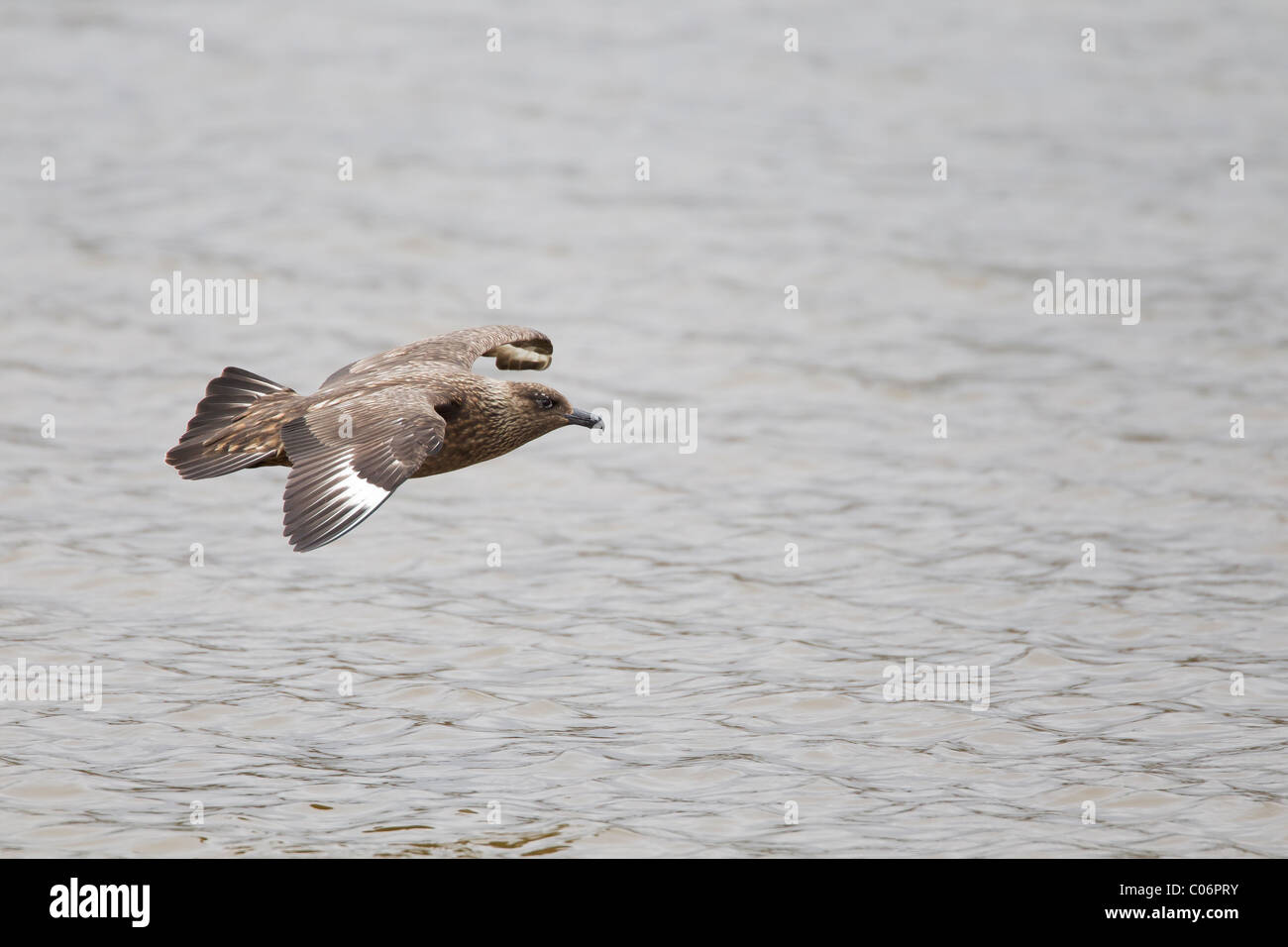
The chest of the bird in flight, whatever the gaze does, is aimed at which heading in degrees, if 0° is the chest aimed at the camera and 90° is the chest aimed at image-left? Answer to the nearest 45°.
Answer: approximately 270°
